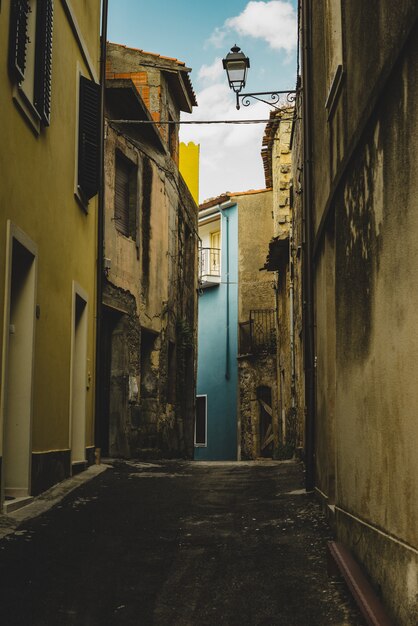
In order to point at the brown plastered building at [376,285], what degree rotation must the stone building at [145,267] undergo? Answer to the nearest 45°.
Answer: approximately 45° to its right

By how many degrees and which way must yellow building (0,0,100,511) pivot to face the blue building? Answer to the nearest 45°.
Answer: approximately 90° to its left

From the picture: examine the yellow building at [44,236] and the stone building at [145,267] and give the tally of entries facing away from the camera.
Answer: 0

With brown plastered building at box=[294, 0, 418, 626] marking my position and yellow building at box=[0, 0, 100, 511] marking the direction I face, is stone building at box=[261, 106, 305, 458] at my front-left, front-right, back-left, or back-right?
front-right

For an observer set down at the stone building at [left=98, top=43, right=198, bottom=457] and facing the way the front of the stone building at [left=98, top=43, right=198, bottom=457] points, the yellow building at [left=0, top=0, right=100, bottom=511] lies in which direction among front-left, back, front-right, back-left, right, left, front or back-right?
front-right

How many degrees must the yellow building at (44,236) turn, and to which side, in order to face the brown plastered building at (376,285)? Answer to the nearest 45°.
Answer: approximately 45° to its right

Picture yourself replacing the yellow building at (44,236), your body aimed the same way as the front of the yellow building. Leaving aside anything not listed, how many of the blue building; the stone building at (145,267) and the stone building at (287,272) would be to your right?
0

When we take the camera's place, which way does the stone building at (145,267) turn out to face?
facing the viewer and to the right of the viewer

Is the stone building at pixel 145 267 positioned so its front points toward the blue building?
no

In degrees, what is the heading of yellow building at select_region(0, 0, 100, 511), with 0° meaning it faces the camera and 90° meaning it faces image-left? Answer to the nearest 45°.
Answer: approximately 270°

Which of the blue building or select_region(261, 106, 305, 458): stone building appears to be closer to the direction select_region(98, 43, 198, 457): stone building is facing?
the stone building

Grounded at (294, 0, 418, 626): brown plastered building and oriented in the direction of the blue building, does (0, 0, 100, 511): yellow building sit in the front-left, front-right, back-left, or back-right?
front-left
